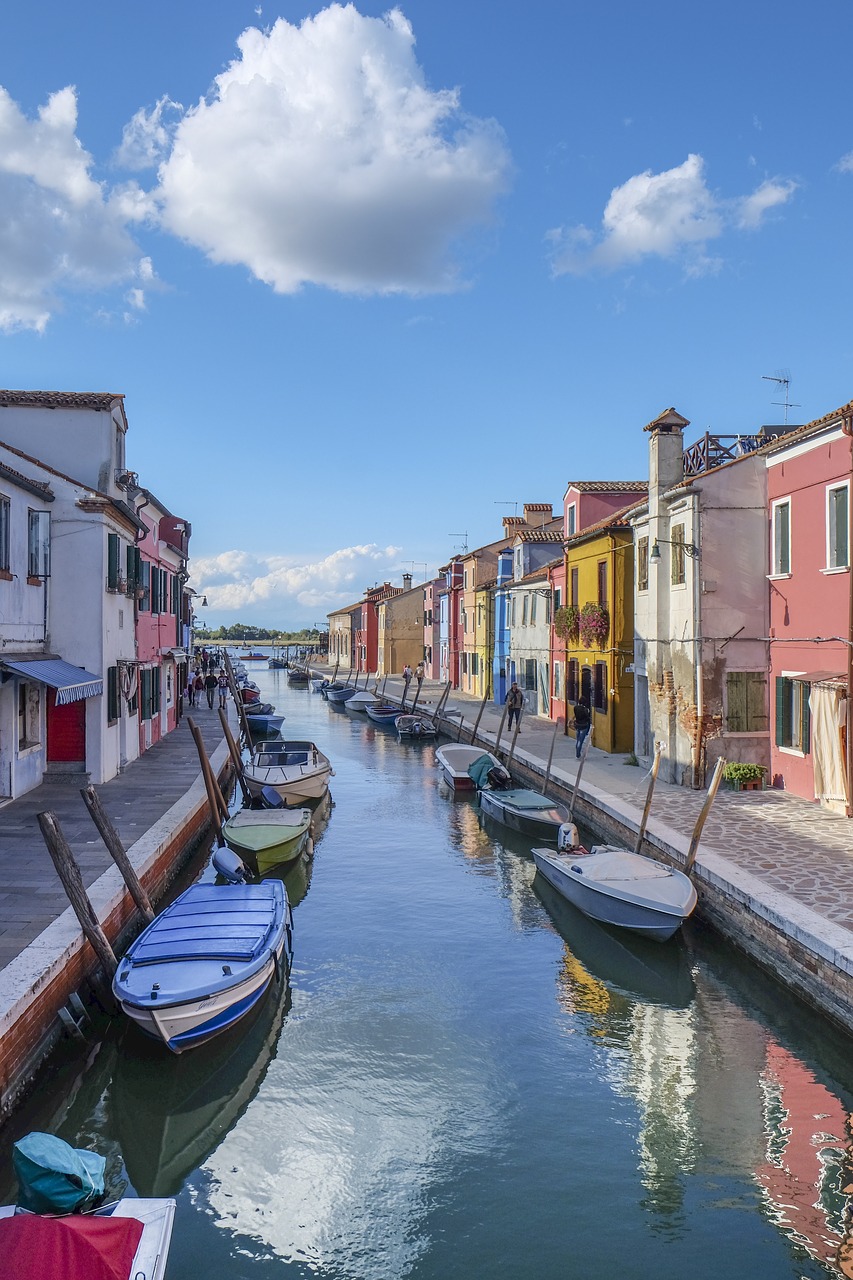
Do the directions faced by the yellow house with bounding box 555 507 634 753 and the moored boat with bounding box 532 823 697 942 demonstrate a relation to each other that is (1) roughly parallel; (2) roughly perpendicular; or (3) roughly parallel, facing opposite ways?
roughly perpendicular

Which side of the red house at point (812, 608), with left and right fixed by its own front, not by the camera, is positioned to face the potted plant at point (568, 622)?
right

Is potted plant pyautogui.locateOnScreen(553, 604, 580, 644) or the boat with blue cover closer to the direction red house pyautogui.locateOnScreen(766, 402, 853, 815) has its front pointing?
the boat with blue cover

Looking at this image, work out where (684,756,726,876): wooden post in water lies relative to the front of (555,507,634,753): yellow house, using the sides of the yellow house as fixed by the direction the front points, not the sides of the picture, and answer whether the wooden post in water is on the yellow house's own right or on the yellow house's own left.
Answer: on the yellow house's own left

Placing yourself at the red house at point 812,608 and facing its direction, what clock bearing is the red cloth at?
The red cloth is roughly at 11 o'clock from the red house.

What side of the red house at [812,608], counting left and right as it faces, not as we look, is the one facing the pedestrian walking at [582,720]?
right

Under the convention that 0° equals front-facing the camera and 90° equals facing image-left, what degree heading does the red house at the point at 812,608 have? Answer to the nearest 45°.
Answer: approximately 45°

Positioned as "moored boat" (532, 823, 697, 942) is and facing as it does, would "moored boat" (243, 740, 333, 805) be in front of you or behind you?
behind

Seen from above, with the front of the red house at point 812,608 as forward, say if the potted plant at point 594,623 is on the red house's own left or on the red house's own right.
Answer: on the red house's own right

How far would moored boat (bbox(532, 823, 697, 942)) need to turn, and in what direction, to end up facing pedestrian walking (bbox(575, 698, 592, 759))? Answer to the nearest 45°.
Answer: approximately 135° to its left

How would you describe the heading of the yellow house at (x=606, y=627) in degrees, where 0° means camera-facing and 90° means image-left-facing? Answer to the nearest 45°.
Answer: approximately 45°

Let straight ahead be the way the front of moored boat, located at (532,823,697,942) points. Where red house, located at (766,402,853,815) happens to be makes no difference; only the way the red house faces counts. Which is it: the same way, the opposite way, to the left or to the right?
to the right

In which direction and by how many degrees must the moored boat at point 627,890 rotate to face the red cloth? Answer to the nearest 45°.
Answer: approximately 45° to its right

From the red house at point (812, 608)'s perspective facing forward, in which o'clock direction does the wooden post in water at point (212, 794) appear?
The wooden post in water is roughly at 1 o'clock from the red house.
